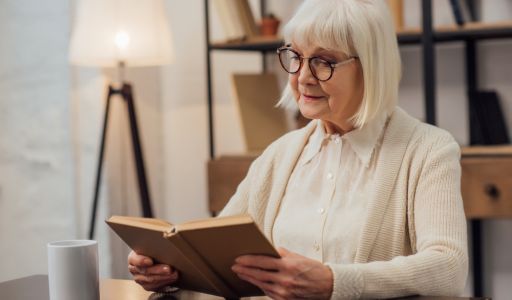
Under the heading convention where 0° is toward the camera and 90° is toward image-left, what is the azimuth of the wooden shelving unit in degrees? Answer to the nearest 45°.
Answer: approximately 0°

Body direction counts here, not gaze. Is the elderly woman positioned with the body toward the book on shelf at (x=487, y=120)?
no

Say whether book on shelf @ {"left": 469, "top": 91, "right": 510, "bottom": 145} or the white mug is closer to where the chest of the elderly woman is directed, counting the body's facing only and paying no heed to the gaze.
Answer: the white mug

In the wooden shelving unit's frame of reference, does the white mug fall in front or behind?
in front

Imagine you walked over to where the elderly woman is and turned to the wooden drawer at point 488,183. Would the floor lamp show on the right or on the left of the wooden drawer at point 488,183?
left

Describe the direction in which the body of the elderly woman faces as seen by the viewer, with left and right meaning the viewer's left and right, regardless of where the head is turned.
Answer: facing the viewer and to the left of the viewer

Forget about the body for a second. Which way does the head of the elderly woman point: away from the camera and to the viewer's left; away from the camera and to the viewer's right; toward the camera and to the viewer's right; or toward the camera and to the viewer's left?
toward the camera and to the viewer's left

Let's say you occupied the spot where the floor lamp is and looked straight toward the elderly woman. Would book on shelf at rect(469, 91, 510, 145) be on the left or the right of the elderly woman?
left

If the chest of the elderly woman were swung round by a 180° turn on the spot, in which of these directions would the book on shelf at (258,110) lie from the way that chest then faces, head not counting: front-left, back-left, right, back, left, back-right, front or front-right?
front-left

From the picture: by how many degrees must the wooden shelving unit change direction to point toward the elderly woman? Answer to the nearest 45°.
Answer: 0° — it already faces them

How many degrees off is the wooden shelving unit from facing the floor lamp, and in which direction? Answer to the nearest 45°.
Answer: approximately 90° to its right

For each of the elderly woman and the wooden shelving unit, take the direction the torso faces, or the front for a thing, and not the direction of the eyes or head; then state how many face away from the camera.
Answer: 0

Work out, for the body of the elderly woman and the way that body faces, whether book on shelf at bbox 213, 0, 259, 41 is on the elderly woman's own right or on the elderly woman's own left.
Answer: on the elderly woman's own right
